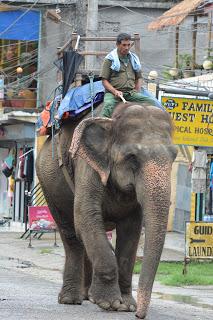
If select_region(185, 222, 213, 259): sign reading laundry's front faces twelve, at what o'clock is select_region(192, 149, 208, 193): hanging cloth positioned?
The hanging cloth is roughly at 6 o'clock from the sign reading laundry.

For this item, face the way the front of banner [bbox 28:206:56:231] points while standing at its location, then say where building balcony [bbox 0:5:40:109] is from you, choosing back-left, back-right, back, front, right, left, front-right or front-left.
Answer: back

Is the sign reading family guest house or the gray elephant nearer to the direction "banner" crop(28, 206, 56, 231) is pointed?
the gray elephant

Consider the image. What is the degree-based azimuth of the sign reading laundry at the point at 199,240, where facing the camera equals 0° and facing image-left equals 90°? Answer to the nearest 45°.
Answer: approximately 0°

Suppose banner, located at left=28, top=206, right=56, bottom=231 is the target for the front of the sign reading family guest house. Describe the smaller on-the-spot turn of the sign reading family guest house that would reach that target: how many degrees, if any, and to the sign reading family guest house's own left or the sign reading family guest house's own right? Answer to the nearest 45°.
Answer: approximately 135° to the sign reading family guest house's own right

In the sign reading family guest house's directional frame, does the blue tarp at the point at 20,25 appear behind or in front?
behind
